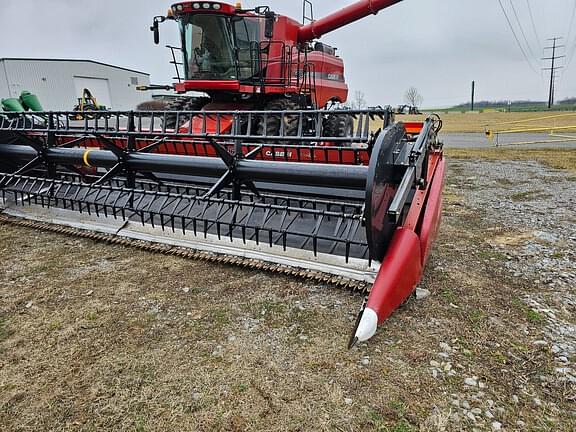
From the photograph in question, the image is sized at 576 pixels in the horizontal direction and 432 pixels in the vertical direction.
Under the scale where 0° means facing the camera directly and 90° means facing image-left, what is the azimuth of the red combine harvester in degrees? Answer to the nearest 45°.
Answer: approximately 45°

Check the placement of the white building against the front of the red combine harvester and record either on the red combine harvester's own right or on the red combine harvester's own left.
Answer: on the red combine harvester's own right
